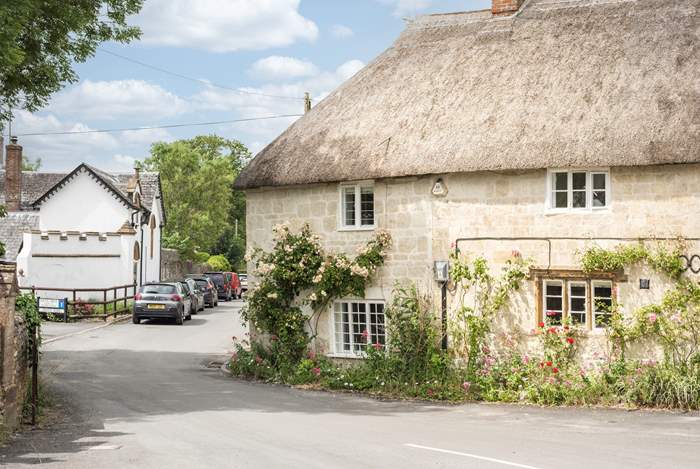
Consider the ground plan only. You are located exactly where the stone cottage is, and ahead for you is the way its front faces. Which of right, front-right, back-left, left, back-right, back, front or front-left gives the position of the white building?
back-right

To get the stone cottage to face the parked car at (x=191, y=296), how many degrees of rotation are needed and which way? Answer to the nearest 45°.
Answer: approximately 135° to its right

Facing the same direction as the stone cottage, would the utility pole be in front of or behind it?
behind

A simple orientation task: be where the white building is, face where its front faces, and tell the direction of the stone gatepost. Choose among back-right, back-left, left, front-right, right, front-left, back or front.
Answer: right

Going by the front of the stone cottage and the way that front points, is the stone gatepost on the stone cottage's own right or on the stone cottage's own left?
on the stone cottage's own right

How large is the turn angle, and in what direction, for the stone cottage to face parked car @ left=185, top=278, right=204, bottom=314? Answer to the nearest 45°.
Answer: approximately 135° to its right

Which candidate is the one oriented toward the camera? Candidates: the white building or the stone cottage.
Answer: the stone cottage

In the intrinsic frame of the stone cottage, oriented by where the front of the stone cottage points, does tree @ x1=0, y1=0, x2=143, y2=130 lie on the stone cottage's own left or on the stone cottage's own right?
on the stone cottage's own right

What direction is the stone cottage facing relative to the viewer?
toward the camera
